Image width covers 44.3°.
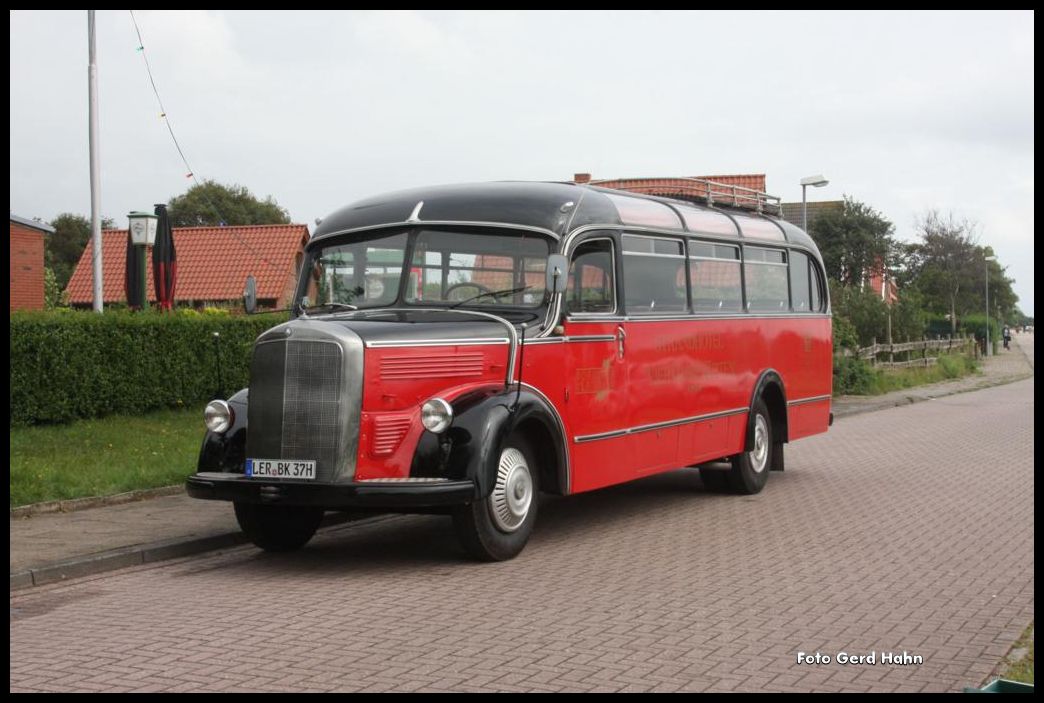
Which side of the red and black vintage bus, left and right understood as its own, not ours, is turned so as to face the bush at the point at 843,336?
back

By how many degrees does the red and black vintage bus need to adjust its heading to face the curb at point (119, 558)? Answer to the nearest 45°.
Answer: approximately 45° to its right

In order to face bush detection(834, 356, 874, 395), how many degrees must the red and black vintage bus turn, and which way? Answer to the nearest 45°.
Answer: approximately 135° to its right

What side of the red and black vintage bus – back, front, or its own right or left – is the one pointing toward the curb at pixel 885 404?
back

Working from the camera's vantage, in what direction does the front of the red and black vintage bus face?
facing the viewer and to the left of the viewer

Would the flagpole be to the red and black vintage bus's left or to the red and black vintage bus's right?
on its right

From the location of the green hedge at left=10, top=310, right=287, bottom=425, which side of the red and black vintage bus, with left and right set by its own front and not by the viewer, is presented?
right

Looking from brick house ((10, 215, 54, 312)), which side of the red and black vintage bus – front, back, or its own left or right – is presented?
right

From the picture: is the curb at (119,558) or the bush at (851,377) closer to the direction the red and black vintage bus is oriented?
the curb

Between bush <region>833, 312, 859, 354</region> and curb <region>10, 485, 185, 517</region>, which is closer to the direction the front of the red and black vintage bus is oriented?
the curb

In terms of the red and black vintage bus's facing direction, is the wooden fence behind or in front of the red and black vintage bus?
behind
